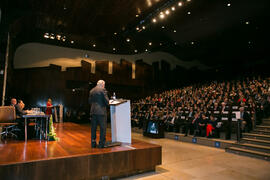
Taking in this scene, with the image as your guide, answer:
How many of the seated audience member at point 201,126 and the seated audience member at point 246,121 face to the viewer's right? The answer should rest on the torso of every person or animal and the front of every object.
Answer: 0

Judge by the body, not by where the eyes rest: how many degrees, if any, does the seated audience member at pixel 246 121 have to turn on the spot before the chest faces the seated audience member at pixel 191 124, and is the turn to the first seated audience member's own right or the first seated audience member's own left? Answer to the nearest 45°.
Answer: approximately 45° to the first seated audience member's own right

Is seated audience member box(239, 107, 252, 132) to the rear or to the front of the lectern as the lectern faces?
to the front

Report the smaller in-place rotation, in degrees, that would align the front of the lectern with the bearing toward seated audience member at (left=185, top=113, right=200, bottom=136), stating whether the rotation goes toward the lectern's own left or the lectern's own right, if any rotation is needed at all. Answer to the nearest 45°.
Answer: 0° — it already faces them

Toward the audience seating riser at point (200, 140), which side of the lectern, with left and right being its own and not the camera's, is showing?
front

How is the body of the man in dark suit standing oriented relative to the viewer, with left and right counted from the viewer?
facing away from the viewer and to the right of the viewer

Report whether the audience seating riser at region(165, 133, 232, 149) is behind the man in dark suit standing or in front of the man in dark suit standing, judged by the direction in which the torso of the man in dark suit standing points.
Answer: in front

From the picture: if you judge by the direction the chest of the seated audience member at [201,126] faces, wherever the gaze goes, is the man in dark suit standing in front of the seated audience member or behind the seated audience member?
in front
